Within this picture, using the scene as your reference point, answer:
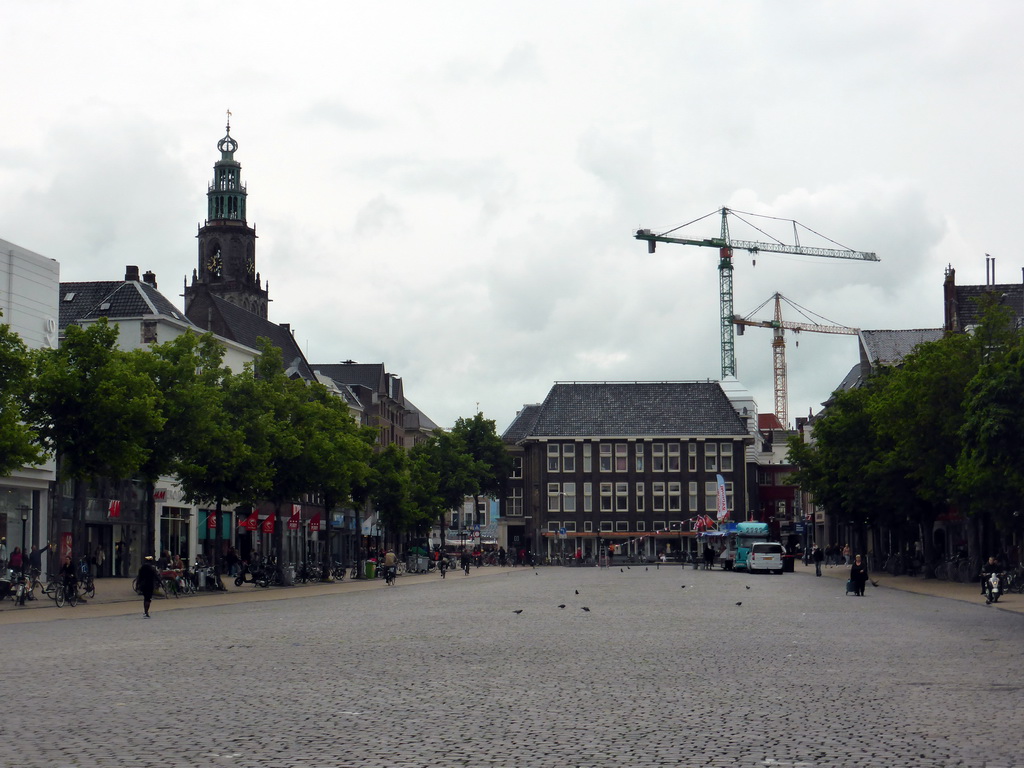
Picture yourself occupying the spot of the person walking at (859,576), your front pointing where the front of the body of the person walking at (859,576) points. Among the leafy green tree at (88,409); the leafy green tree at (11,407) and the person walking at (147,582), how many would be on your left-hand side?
0

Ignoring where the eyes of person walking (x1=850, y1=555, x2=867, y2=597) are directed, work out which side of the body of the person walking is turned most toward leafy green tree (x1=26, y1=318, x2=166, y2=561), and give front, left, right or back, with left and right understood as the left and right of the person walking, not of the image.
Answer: right

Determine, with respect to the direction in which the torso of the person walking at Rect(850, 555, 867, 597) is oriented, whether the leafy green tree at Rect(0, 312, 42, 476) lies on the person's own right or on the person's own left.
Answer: on the person's own right

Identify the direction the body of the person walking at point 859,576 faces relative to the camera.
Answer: toward the camera

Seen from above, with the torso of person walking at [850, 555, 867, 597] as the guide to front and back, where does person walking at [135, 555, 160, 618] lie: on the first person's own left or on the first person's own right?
on the first person's own right

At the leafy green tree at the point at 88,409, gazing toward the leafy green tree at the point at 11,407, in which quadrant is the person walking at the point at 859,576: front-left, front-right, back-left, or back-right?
back-left

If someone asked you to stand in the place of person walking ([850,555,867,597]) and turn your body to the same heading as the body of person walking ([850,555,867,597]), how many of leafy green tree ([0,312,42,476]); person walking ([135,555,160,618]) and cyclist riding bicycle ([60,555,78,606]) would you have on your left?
0

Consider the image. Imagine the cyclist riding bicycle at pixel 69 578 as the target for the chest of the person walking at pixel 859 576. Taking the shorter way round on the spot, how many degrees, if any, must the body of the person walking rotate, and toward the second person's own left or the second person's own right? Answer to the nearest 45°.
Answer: approximately 45° to the second person's own right
